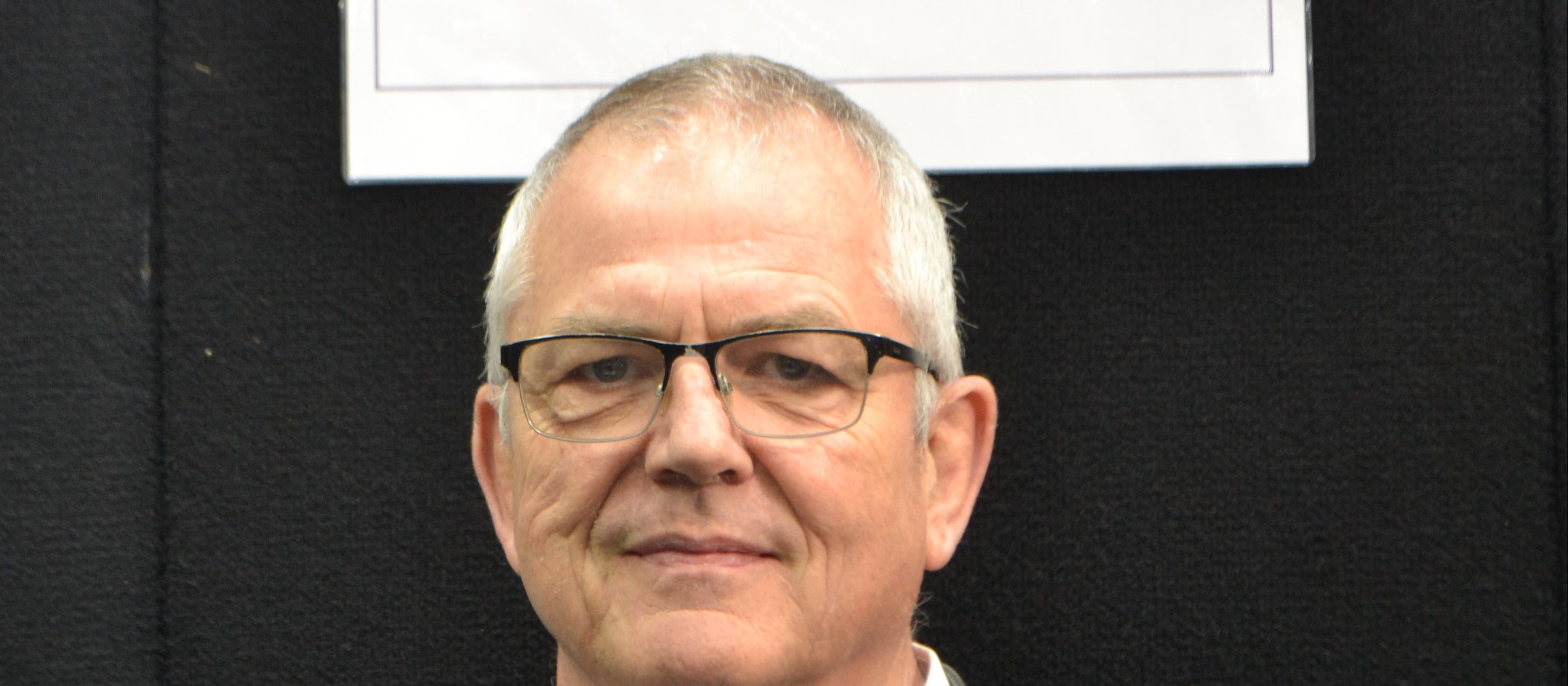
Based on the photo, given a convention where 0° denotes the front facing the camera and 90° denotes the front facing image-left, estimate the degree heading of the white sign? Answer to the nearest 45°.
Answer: approximately 0°

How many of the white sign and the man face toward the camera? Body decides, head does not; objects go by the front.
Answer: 2
